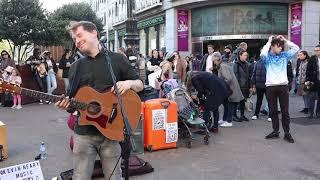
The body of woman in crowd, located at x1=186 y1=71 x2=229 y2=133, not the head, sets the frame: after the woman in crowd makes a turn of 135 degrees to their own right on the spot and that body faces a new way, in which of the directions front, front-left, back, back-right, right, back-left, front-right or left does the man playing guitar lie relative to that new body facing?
back-right

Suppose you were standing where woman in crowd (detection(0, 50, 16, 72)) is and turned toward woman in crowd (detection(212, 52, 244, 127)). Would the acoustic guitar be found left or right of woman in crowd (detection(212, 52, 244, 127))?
right

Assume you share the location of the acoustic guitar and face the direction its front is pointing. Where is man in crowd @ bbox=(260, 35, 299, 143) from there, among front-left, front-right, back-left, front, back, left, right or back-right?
back-left

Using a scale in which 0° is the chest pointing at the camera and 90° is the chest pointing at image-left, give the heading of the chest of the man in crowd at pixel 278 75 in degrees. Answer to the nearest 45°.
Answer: approximately 0°

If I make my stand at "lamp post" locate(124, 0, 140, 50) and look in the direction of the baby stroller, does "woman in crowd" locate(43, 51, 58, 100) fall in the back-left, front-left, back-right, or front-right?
front-right

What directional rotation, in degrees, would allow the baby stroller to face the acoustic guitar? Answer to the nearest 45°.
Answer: approximately 45° to its right

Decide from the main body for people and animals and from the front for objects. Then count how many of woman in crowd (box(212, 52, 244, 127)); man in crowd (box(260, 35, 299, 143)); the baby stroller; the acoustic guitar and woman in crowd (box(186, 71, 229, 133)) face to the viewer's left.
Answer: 2

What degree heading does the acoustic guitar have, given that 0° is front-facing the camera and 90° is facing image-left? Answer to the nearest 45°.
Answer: approximately 0°

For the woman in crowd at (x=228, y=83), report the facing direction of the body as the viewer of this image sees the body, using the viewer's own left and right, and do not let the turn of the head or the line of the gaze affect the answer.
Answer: facing to the left of the viewer
